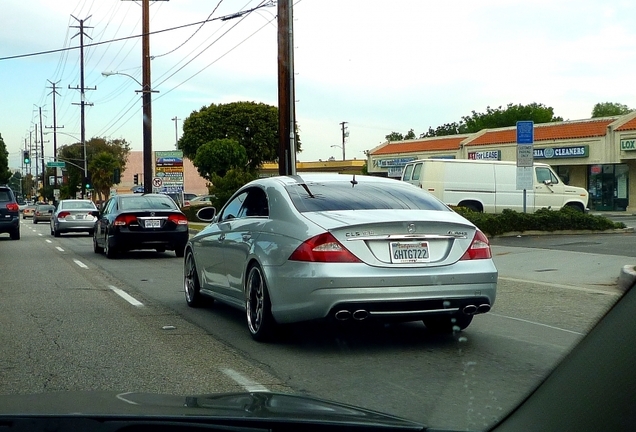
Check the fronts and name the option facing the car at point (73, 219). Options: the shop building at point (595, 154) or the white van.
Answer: the shop building

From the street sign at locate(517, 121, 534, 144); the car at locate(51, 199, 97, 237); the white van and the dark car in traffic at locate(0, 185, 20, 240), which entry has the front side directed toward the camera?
the street sign

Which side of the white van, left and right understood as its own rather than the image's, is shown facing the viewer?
right

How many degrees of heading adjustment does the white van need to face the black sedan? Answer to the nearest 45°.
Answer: approximately 135° to its right

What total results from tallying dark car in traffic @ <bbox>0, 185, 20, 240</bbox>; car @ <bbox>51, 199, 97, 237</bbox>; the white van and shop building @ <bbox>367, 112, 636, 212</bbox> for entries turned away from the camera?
2

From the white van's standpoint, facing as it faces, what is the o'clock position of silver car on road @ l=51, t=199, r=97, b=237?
The silver car on road is roughly at 6 o'clock from the white van.

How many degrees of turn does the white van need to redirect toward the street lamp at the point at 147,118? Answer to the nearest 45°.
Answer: approximately 180°

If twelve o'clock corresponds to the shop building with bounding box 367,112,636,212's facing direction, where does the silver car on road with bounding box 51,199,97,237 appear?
The silver car on road is roughly at 12 o'clock from the shop building.

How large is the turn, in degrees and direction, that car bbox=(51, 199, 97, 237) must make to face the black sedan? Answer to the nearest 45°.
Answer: approximately 180°

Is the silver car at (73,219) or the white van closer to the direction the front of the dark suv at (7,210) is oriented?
the silver car

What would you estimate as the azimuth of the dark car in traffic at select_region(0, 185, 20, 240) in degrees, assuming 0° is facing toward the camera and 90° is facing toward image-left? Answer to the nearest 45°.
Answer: approximately 180°

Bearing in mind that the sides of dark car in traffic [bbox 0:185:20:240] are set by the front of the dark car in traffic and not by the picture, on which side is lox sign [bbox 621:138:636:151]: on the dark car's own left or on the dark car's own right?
on the dark car's own right
